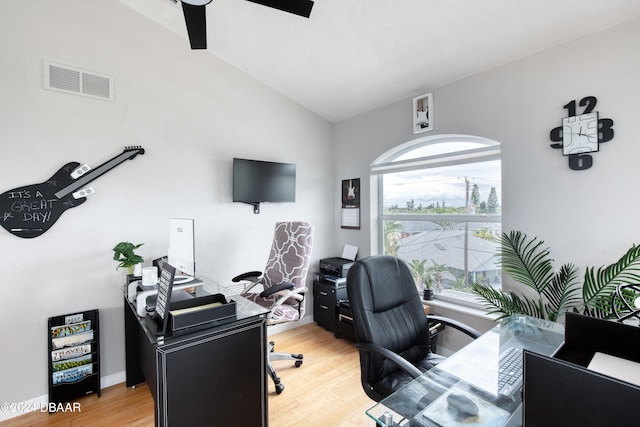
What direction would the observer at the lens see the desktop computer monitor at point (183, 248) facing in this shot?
facing away from the viewer and to the right of the viewer

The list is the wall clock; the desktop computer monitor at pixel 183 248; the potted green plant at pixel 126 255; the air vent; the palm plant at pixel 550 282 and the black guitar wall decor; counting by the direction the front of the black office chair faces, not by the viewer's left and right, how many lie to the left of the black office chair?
2

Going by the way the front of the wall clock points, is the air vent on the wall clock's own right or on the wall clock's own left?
on the wall clock's own right

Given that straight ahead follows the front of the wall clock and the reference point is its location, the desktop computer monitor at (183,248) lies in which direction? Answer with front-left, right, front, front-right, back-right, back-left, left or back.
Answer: front-right

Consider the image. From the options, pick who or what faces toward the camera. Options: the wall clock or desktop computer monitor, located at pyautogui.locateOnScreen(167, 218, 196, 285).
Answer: the wall clock

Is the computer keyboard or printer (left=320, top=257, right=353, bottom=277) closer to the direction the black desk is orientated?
the printer

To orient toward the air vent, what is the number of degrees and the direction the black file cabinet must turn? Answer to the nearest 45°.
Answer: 0° — it already faces it

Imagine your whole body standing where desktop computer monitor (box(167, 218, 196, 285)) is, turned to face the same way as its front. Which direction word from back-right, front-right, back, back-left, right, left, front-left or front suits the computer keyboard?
right

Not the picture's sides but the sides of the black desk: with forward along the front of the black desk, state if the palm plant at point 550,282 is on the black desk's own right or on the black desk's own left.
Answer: on the black desk's own right

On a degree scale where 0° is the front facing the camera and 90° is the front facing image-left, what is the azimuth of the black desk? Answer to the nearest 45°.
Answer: approximately 225°

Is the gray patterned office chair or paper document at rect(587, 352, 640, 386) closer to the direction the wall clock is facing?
the paper document

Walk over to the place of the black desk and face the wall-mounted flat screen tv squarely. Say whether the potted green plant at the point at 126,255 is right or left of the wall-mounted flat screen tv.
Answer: left

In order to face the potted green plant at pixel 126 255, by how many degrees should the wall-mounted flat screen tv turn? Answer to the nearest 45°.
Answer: approximately 90° to its right
